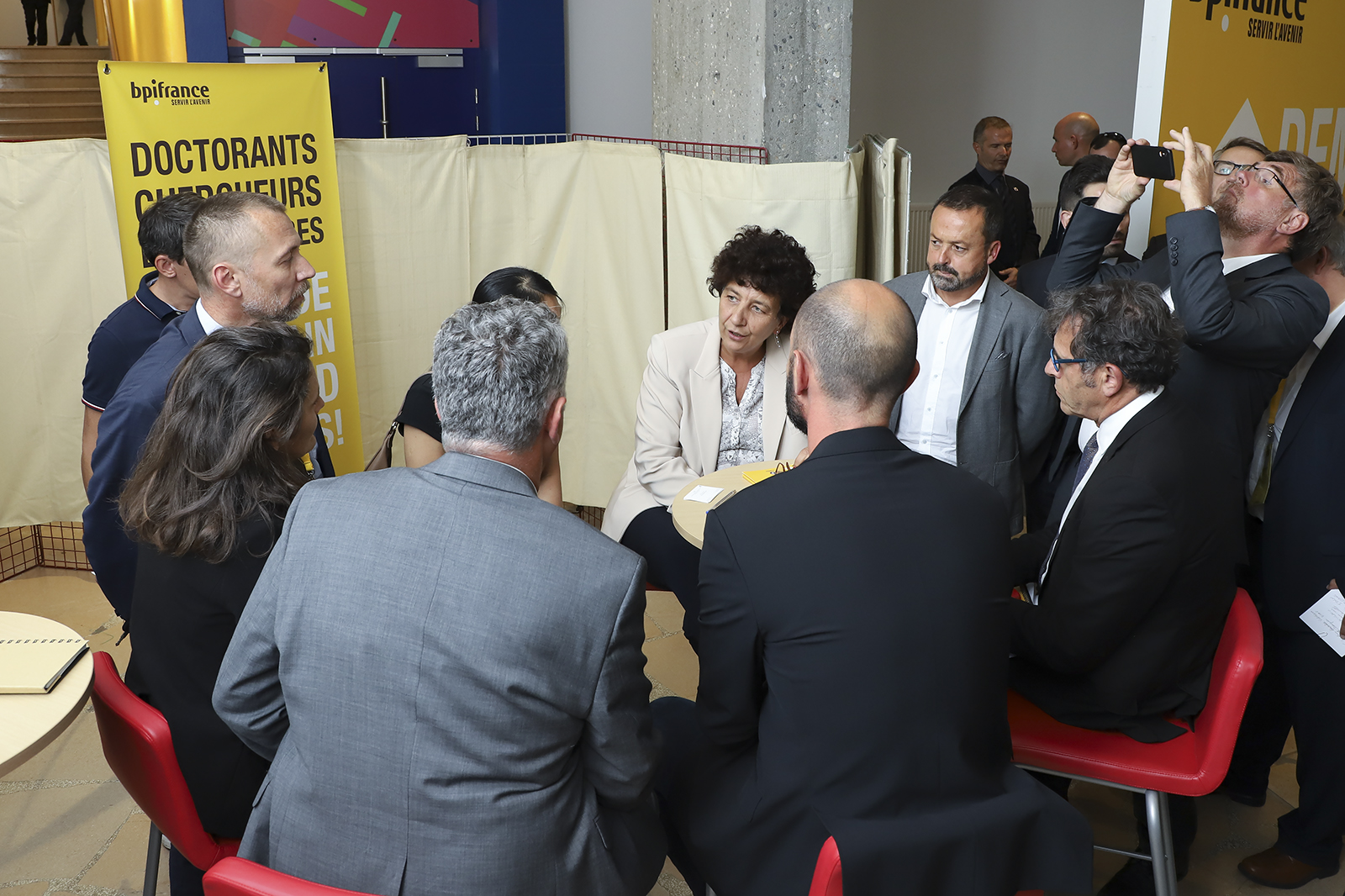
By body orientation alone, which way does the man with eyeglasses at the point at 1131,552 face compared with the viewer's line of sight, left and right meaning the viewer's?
facing to the left of the viewer

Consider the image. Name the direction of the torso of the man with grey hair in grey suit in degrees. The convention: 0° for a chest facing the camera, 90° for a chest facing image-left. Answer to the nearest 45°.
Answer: approximately 180°

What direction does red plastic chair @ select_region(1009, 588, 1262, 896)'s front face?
to the viewer's left

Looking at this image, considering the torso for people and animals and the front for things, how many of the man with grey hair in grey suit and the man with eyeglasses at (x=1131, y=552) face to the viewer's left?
1

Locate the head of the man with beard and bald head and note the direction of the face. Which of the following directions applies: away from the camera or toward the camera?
away from the camera

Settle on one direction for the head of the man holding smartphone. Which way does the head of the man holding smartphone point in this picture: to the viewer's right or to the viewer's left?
to the viewer's left

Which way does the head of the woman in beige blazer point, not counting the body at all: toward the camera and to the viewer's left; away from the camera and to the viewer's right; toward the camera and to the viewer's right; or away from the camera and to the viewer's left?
toward the camera and to the viewer's left

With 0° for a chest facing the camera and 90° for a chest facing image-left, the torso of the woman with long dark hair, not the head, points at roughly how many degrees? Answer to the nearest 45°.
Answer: approximately 225°
